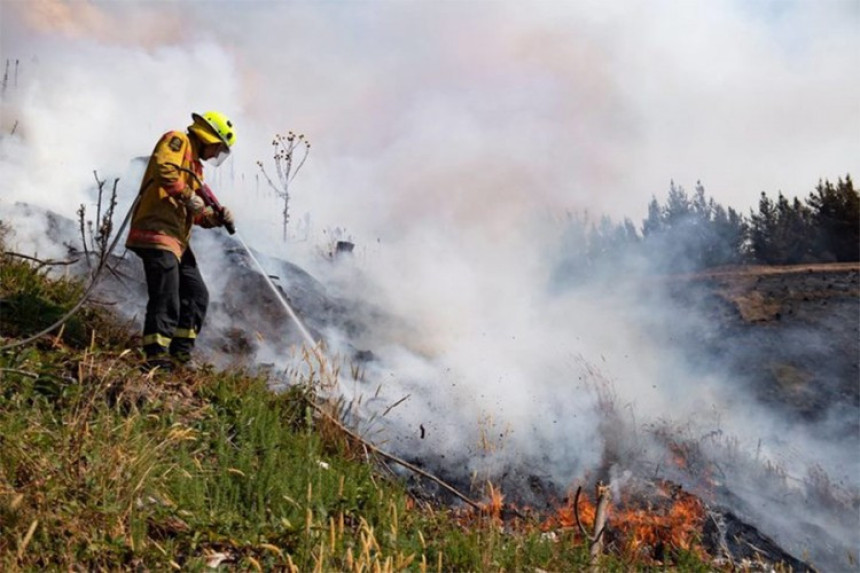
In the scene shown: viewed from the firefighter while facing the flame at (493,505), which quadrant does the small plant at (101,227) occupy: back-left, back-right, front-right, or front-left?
back-left

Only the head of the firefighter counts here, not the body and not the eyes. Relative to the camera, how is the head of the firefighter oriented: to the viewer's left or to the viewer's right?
to the viewer's right

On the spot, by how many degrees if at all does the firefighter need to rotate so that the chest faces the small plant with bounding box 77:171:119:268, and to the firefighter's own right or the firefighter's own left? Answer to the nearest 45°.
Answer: approximately 135° to the firefighter's own left

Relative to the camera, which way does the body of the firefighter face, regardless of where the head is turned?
to the viewer's right

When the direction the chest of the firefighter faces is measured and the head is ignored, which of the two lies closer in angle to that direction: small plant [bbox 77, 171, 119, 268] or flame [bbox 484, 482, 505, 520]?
the flame

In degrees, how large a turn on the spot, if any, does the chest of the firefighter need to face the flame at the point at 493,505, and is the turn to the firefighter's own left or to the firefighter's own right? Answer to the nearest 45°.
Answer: approximately 45° to the firefighter's own right
